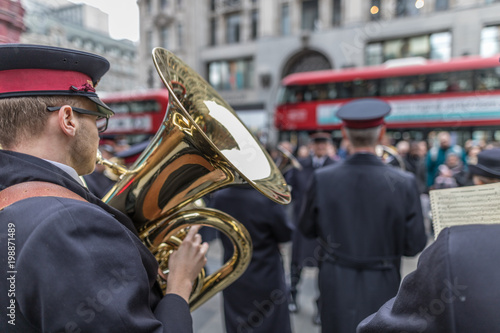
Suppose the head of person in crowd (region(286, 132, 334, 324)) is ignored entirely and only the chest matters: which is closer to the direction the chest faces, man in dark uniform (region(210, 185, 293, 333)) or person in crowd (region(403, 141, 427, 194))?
the man in dark uniform

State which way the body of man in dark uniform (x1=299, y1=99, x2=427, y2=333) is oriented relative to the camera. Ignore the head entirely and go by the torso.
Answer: away from the camera

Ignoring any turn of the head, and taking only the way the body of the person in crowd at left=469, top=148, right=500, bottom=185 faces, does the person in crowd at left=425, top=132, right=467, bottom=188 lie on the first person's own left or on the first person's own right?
on the first person's own right

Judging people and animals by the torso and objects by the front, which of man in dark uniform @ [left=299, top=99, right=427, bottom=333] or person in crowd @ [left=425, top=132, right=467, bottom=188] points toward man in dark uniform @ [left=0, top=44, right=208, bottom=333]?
the person in crowd

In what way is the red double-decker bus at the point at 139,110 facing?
to the viewer's left

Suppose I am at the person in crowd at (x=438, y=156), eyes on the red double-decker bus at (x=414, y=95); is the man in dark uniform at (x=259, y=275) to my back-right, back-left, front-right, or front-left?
back-left

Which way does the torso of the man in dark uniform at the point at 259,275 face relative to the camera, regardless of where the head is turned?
away from the camera
